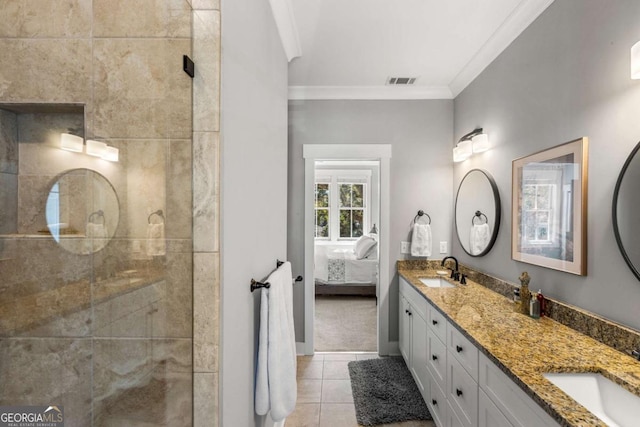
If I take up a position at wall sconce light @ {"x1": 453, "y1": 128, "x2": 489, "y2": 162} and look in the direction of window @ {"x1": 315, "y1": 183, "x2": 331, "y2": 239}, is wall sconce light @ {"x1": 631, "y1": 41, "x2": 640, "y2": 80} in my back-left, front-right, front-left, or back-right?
back-left

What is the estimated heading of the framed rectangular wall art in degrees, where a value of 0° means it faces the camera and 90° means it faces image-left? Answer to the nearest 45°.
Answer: approximately 45°

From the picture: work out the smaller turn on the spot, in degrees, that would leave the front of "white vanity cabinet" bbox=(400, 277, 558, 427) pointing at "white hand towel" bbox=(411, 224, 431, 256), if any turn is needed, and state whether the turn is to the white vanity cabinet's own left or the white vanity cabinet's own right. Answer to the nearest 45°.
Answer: approximately 135° to the white vanity cabinet's own right

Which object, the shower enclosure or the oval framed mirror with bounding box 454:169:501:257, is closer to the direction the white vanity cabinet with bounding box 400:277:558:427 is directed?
the shower enclosure

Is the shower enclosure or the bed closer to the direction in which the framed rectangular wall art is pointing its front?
the shower enclosure
